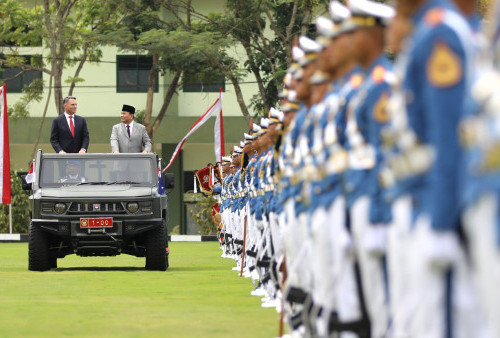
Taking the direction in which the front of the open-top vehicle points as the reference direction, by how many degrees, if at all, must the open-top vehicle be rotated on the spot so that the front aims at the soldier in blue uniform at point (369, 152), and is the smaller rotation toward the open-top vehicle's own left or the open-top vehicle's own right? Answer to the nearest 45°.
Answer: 0° — it already faces them

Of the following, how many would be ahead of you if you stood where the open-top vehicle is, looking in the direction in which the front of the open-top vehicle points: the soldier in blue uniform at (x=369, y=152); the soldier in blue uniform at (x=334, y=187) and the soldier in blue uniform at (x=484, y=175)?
3

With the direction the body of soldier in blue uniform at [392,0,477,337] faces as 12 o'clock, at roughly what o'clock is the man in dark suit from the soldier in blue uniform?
The man in dark suit is roughly at 2 o'clock from the soldier in blue uniform.

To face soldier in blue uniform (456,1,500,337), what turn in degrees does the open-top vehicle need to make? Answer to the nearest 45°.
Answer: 0° — it already faces them

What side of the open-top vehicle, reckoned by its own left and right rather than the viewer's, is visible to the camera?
front

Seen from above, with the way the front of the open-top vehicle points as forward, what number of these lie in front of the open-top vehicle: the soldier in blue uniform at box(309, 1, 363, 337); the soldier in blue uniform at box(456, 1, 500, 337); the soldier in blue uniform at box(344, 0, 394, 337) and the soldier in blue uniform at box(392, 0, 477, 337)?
4

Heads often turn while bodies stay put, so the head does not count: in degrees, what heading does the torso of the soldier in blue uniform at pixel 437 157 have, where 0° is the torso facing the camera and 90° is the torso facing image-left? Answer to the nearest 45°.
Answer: approximately 90°

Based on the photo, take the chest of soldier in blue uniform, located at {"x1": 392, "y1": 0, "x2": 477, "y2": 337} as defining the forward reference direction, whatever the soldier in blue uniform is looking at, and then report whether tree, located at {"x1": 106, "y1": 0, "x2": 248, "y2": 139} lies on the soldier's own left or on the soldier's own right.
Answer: on the soldier's own right

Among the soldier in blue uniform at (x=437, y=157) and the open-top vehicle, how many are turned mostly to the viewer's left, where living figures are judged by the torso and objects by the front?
1

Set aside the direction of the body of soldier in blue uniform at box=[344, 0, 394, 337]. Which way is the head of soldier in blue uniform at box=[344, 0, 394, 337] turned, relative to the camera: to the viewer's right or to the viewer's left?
to the viewer's left

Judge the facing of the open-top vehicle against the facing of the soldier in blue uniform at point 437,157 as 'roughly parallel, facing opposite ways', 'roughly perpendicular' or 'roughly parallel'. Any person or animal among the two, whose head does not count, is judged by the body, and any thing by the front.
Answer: roughly perpendicular
